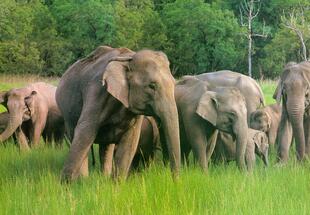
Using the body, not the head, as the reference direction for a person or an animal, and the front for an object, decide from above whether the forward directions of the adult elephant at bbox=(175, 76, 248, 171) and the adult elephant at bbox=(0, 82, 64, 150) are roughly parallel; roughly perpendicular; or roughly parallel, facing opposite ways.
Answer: roughly perpendicular

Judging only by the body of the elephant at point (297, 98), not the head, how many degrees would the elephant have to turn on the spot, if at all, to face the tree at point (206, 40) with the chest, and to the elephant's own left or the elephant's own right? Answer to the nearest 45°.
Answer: approximately 180°

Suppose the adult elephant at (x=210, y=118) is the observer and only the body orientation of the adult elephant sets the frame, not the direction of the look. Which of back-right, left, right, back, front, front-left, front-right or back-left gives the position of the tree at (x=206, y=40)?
back-left

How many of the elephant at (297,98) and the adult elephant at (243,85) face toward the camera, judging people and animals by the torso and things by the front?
1

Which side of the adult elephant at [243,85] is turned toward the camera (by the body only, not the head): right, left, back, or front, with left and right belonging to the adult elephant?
left

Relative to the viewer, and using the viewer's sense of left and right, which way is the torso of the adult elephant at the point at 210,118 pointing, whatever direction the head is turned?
facing the viewer and to the right of the viewer

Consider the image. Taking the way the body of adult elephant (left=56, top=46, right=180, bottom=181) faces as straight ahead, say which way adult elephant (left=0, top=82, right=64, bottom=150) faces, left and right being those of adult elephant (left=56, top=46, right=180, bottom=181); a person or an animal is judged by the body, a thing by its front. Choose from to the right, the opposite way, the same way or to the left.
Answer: to the right

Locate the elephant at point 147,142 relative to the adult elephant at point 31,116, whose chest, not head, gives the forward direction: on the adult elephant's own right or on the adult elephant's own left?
on the adult elephant's own left

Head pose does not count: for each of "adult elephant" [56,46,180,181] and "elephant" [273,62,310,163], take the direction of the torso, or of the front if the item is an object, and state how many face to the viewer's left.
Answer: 0

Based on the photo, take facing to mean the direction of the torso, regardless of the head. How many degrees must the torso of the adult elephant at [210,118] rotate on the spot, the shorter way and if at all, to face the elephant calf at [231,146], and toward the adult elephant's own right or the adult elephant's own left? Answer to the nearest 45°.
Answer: approximately 90° to the adult elephant's own left

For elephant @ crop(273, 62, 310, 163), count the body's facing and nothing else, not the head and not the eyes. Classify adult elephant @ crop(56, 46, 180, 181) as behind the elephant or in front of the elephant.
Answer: in front

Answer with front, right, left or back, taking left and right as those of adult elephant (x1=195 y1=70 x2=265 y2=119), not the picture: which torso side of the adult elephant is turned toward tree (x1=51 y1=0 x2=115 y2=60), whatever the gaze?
right

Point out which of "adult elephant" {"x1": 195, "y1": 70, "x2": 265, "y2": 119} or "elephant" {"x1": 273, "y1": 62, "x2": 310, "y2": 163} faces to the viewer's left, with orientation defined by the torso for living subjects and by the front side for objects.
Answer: the adult elephant

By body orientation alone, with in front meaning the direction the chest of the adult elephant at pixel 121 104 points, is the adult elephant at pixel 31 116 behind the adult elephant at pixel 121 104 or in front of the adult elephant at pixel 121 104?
behind

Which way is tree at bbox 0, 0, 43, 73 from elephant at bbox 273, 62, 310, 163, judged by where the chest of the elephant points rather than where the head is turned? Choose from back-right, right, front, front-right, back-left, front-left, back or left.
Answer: back-right

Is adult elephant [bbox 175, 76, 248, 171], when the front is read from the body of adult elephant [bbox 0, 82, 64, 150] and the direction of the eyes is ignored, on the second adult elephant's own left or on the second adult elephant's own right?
on the second adult elephant's own left
